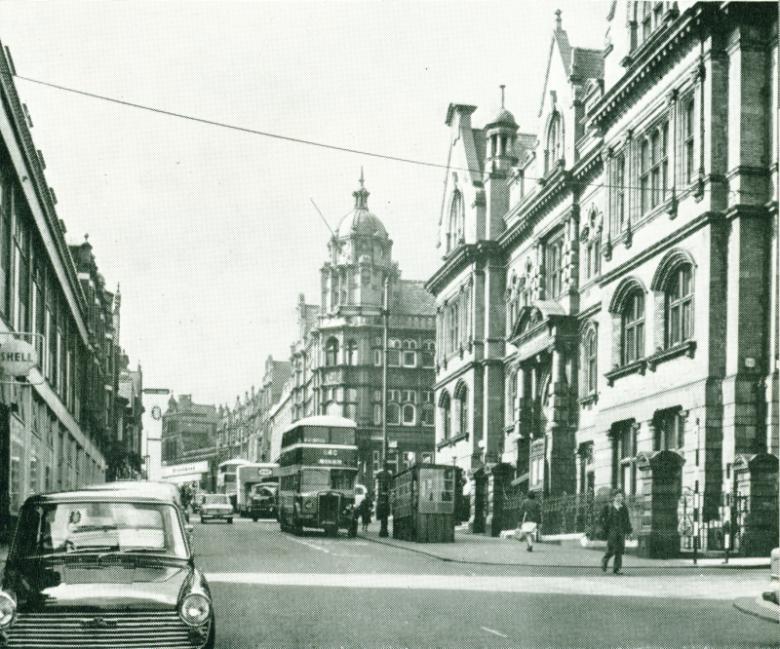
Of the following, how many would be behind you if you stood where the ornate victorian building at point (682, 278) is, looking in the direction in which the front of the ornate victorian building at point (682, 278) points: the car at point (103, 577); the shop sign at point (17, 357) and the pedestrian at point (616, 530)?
0

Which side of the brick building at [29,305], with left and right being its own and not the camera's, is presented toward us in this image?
right

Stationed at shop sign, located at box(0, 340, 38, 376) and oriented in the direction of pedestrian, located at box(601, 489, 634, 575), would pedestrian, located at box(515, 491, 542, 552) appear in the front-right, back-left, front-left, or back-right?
front-left

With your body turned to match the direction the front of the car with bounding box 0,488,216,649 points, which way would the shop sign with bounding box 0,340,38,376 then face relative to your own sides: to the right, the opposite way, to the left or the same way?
the same way

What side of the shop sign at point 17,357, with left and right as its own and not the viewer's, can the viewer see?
front

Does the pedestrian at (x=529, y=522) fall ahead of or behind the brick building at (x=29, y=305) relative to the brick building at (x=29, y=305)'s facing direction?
ahead

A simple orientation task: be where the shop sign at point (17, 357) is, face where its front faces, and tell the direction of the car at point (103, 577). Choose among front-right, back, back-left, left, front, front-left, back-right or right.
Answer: front

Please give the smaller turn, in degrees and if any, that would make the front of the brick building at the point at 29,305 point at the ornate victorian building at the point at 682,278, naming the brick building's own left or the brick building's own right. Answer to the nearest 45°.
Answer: approximately 45° to the brick building's own right

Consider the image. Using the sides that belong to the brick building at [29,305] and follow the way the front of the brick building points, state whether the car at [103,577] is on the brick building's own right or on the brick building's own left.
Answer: on the brick building's own right

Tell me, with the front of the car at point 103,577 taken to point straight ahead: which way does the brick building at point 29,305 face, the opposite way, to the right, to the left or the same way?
to the left

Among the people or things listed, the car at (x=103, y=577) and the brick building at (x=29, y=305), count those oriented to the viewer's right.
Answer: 1

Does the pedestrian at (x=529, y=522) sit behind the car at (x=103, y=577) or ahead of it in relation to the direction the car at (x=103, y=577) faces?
behind

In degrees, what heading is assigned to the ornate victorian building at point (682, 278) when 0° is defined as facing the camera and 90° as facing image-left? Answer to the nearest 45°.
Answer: approximately 45°

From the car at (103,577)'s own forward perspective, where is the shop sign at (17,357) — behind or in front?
behind

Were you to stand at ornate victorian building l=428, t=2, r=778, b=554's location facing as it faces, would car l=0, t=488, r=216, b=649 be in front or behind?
in front

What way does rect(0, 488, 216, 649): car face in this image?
toward the camera
